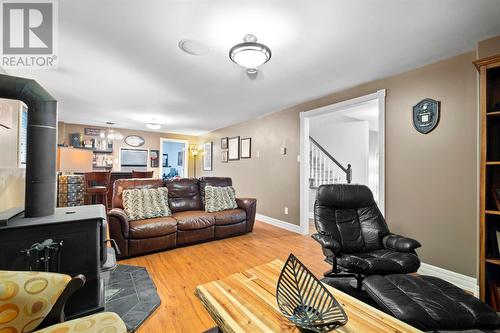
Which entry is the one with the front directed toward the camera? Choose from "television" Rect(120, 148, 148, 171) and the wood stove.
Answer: the television

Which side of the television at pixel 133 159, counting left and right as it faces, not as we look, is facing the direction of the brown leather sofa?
front

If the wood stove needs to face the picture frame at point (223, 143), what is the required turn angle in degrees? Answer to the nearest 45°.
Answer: approximately 45° to its left

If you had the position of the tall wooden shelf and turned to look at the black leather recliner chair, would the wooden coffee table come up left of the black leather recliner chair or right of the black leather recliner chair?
left

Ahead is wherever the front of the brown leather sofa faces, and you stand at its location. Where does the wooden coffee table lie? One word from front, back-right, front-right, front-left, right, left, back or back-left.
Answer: front-right

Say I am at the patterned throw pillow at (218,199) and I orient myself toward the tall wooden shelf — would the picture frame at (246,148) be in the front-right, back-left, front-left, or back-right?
back-left

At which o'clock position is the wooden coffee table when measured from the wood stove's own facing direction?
The wooden coffee table is roughly at 2 o'clock from the wood stove.

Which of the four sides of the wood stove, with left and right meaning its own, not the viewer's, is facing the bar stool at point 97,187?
left

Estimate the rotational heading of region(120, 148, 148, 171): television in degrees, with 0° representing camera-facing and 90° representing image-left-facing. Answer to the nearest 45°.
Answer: approximately 0°

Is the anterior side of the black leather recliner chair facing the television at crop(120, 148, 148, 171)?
no

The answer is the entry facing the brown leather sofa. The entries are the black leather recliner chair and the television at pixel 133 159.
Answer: the television

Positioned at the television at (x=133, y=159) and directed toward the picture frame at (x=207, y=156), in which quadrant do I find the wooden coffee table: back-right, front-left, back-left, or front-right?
front-right

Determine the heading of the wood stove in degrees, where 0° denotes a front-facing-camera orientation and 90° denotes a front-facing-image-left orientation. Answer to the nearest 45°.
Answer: approximately 270°

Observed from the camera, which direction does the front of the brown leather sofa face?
facing the viewer and to the right of the viewer

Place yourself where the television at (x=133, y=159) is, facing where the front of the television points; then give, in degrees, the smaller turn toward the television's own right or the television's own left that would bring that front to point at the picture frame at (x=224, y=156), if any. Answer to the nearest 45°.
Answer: approximately 45° to the television's own left

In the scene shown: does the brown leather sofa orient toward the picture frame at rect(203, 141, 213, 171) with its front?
no

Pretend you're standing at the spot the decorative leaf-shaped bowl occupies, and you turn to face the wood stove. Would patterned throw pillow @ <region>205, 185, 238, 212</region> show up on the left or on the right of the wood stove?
right

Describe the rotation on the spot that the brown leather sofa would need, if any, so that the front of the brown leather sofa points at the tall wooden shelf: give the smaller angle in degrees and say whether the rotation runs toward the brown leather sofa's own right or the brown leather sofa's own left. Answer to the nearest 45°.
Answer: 0° — it already faces it
